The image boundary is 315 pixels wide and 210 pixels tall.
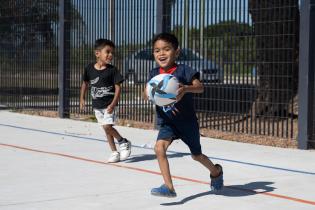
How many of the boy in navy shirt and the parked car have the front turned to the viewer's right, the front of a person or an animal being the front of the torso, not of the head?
1

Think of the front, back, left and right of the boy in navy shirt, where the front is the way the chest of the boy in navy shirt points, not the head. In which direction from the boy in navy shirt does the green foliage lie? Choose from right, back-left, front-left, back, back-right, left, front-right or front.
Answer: back-right

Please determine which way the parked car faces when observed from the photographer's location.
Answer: facing to the right of the viewer

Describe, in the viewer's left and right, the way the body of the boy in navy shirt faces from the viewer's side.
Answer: facing the viewer and to the left of the viewer

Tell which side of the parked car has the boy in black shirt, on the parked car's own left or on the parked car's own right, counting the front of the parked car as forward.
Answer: on the parked car's own right

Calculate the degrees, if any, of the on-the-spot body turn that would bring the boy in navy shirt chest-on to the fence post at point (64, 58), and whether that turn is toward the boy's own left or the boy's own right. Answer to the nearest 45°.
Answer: approximately 135° to the boy's own right

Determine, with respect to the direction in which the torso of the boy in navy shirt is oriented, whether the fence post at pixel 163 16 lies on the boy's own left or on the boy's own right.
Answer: on the boy's own right

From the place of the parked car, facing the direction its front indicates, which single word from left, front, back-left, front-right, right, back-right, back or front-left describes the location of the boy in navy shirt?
right
